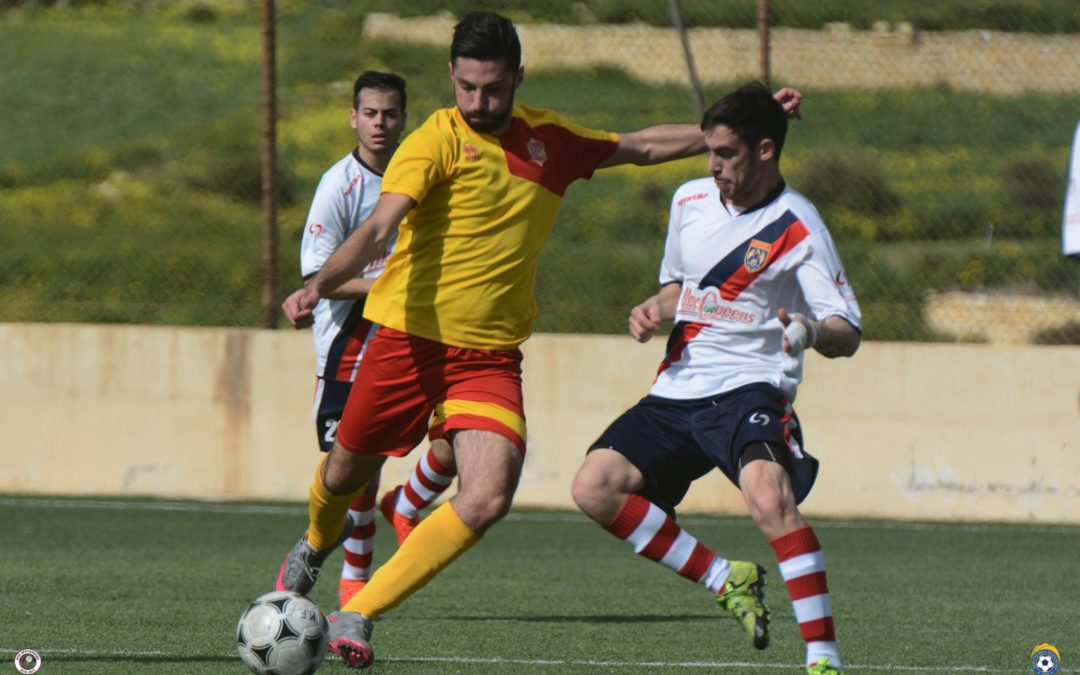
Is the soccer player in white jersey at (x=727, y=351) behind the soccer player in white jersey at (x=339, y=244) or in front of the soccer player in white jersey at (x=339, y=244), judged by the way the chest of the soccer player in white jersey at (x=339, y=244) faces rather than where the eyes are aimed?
in front

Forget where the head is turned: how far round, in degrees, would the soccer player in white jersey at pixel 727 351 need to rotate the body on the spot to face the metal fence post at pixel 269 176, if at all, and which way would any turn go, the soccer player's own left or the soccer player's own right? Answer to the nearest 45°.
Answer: approximately 90° to the soccer player's own right

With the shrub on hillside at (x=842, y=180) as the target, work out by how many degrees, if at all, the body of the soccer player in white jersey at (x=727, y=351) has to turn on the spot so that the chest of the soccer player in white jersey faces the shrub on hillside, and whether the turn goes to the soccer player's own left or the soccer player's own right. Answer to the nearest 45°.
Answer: approximately 135° to the soccer player's own right

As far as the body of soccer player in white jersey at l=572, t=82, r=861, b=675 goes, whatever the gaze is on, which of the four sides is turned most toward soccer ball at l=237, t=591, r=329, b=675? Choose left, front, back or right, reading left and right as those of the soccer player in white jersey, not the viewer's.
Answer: front

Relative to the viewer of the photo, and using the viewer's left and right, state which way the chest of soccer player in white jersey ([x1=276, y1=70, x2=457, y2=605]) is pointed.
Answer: facing the viewer and to the right of the viewer

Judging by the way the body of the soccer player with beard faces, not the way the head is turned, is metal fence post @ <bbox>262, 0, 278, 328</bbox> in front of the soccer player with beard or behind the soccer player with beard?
behind

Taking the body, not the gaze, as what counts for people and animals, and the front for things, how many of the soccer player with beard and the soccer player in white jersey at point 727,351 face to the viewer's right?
0

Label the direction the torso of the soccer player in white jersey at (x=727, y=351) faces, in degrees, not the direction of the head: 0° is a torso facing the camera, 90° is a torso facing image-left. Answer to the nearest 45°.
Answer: approximately 45°

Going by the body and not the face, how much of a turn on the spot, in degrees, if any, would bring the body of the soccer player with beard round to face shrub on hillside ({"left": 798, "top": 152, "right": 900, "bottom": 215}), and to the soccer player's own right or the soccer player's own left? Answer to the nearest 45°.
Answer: approximately 180°

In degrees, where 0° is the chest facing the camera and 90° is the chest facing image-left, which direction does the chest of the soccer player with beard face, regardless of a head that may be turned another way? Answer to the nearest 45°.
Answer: approximately 0°

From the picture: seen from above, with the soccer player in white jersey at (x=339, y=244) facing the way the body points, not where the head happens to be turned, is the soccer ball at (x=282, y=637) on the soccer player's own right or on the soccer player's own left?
on the soccer player's own right
